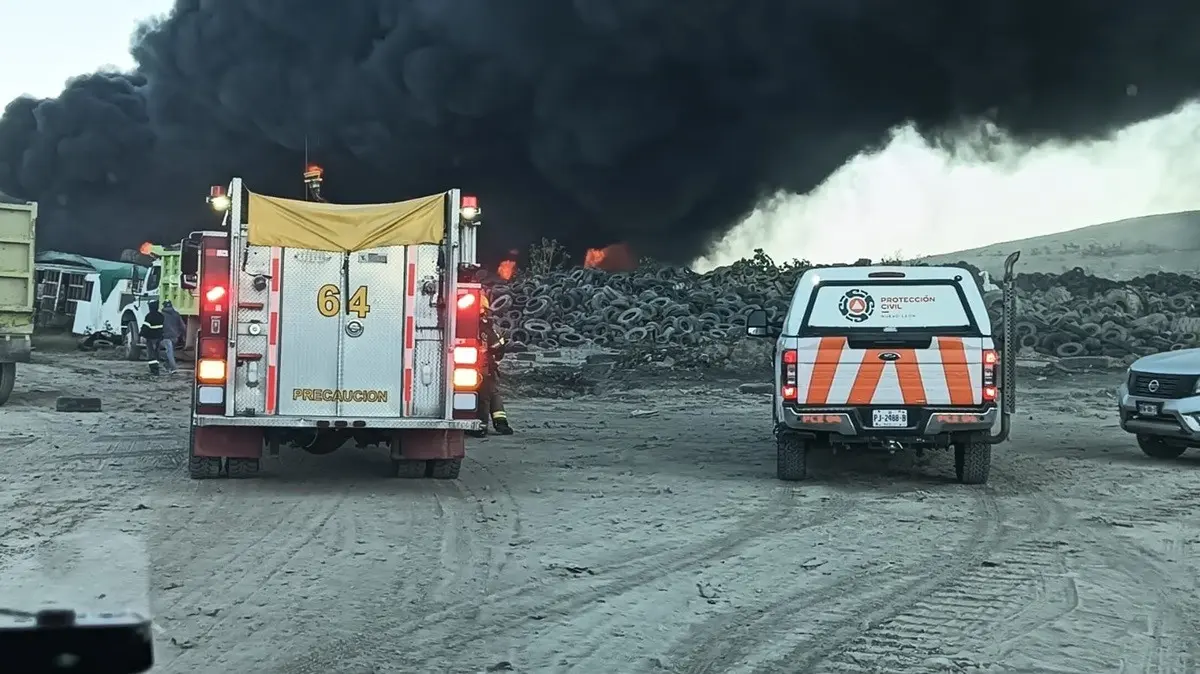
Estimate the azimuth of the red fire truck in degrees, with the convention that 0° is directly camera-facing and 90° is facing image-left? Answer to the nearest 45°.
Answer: approximately 180°

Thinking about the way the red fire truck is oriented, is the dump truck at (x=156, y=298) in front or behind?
in front

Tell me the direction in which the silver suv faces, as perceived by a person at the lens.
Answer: facing the viewer and to the left of the viewer

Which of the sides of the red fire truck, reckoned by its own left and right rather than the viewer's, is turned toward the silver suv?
right

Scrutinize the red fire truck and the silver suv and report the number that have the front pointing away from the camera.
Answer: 1

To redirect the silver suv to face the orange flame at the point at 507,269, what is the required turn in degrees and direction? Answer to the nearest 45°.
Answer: approximately 90° to its right

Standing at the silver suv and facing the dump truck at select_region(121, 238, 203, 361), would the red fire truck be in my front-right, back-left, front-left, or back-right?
front-left

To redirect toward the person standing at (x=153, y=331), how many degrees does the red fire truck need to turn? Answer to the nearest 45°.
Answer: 0° — it already faces them

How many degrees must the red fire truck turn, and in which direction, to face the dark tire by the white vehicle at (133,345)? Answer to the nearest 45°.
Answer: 0° — it already faces it

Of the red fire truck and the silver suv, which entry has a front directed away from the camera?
the red fire truck

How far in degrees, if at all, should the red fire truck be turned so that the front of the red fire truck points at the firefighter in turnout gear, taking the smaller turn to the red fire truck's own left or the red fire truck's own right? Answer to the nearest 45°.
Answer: approximately 45° to the red fire truck's own right

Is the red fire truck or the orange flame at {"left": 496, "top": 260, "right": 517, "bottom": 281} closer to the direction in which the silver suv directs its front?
the red fire truck
